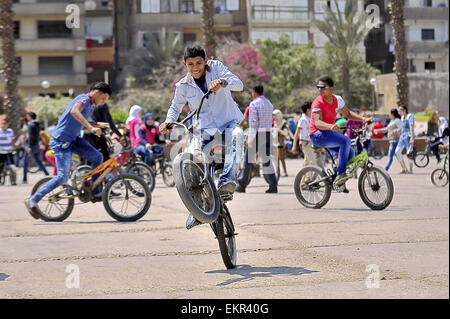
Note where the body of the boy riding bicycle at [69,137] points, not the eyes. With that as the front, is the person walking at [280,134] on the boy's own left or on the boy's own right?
on the boy's own left

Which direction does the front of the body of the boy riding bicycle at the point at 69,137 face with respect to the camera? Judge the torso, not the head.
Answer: to the viewer's right

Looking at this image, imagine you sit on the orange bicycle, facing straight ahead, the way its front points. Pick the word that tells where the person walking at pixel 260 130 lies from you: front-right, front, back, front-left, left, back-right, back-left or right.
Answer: front-left

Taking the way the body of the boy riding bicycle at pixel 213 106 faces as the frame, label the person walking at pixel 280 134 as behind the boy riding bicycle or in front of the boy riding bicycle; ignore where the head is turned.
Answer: behind

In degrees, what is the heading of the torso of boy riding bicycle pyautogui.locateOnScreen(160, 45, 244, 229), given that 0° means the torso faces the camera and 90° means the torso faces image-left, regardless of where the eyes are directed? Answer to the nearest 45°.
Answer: approximately 45°

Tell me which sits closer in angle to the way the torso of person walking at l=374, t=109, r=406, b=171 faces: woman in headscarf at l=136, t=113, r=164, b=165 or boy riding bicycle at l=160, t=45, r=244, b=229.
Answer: the woman in headscarf

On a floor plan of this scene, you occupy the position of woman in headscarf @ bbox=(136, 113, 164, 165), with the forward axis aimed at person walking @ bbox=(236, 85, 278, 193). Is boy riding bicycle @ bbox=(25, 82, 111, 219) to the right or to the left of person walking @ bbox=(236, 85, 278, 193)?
right

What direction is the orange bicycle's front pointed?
to the viewer's right

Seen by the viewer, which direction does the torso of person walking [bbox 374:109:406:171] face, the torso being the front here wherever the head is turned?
to the viewer's left

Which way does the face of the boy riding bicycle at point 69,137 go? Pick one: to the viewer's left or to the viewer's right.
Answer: to the viewer's right
